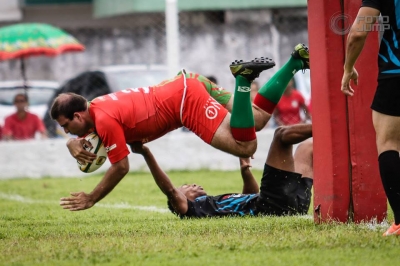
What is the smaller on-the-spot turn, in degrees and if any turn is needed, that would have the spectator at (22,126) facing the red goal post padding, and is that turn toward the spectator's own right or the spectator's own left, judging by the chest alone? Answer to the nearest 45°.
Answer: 0° — they already face it

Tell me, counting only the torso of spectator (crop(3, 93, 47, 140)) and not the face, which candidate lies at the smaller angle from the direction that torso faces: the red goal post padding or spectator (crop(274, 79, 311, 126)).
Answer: the red goal post padding

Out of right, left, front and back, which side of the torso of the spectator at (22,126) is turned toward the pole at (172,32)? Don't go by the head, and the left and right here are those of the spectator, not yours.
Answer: left

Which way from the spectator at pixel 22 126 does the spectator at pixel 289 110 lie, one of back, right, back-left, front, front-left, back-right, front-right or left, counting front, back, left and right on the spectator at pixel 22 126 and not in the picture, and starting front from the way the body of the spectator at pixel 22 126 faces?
left

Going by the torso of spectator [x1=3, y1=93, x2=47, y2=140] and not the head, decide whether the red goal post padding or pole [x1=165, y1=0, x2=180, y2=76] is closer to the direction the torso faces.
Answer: the red goal post padding

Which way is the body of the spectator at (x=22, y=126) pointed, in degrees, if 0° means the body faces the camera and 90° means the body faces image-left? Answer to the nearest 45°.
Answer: approximately 0°
